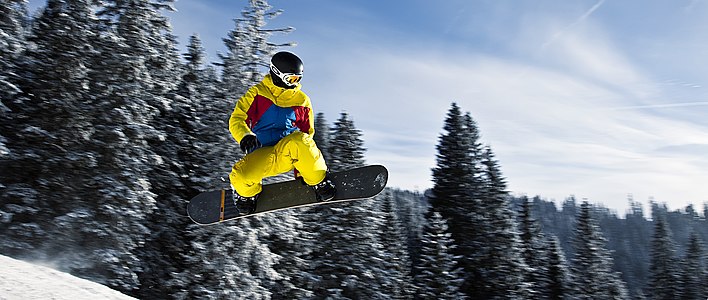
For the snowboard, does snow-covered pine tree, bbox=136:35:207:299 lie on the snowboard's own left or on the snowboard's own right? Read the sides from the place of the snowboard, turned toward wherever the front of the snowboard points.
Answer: on the snowboard's own left

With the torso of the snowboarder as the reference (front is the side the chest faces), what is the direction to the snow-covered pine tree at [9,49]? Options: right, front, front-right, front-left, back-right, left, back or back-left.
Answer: back

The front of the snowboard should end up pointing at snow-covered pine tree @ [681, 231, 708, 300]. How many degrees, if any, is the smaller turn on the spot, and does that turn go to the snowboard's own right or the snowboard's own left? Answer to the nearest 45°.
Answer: approximately 45° to the snowboard's own left

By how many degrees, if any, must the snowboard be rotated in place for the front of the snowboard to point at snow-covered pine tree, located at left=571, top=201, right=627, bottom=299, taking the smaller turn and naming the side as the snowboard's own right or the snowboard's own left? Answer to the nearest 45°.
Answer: approximately 45° to the snowboard's own left

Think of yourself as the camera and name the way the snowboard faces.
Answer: facing to the right of the viewer

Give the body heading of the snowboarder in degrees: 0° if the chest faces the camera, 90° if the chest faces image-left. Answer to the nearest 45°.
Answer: approximately 315°
